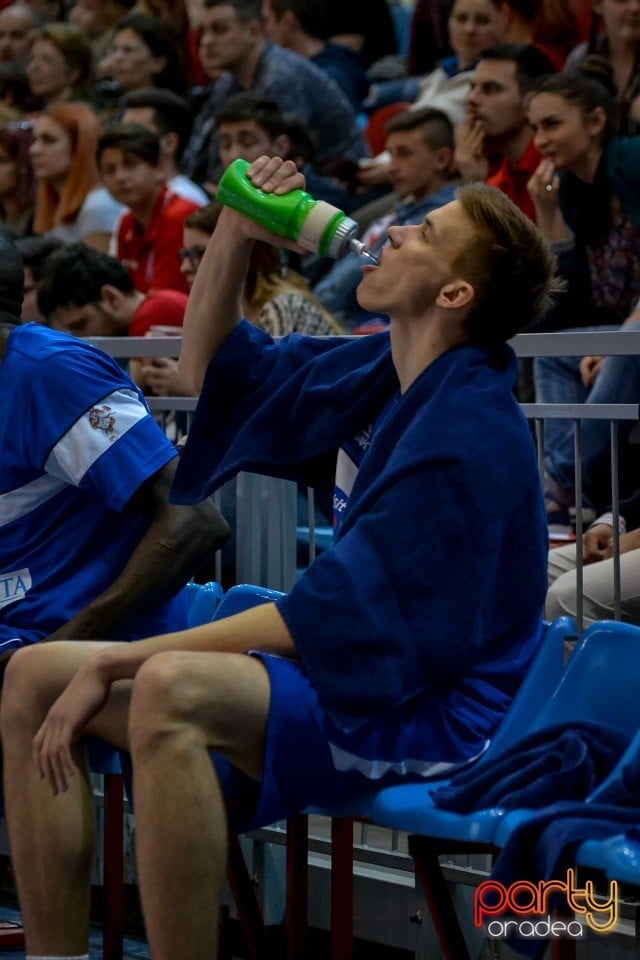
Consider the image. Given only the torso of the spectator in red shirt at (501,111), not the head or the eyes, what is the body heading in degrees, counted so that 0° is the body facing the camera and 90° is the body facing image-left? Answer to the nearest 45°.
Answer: approximately 45°

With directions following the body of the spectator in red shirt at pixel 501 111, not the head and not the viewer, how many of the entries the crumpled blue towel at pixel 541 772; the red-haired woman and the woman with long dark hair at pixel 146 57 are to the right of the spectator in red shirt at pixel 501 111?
2

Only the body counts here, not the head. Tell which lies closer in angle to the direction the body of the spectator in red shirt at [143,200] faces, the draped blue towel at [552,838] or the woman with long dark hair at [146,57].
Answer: the draped blue towel

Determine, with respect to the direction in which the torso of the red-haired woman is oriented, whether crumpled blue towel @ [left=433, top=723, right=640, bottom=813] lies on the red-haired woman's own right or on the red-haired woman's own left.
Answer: on the red-haired woman's own left

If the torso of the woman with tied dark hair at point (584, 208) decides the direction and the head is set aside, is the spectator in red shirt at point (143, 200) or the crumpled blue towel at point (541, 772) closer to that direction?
the crumpled blue towel

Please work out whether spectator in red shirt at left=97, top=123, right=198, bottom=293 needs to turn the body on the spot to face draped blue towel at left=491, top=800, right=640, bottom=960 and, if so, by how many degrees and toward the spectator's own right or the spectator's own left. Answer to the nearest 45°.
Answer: approximately 45° to the spectator's own left

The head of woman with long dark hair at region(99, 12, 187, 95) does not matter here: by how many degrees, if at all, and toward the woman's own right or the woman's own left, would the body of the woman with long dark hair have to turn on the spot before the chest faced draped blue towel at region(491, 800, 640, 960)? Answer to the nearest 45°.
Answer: approximately 45° to the woman's own left
